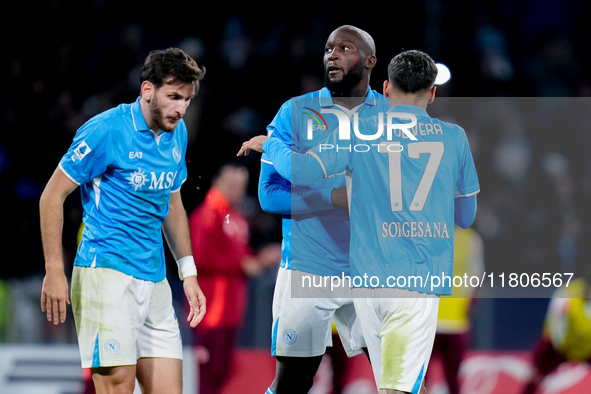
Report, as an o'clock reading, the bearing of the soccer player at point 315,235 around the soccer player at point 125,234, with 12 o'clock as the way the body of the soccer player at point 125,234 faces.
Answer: the soccer player at point 315,235 is roughly at 10 o'clock from the soccer player at point 125,234.

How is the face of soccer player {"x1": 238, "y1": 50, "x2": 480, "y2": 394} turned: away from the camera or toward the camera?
away from the camera

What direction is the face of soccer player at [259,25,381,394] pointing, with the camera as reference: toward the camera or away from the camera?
toward the camera

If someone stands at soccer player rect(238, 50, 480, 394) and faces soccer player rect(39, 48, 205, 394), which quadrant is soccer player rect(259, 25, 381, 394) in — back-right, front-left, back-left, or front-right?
front-right

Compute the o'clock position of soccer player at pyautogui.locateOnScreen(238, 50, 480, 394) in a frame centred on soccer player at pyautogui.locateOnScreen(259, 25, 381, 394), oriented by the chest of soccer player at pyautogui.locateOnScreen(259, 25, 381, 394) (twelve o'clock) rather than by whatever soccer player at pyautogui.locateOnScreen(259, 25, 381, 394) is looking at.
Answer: soccer player at pyautogui.locateOnScreen(238, 50, 480, 394) is roughly at 11 o'clock from soccer player at pyautogui.locateOnScreen(259, 25, 381, 394).

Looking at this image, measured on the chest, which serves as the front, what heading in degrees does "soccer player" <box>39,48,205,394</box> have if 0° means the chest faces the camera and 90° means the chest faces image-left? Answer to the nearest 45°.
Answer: approximately 315°

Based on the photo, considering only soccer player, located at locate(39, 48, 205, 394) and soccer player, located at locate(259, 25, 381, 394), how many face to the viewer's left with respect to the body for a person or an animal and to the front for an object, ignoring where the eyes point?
0

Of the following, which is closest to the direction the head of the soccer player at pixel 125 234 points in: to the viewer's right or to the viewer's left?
to the viewer's right

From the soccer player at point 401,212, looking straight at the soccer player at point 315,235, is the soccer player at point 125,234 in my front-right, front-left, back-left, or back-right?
front-left

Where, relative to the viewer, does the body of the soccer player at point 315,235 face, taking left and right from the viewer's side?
facing the viewer

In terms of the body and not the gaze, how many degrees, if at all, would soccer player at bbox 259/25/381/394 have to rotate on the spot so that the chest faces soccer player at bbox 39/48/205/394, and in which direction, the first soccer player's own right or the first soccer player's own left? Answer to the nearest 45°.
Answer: approximately 45° to the first soccer player's own right

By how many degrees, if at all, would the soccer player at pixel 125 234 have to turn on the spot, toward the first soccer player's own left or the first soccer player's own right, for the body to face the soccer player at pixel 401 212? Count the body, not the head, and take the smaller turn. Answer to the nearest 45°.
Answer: approximately 45° to the first soccer player's own left

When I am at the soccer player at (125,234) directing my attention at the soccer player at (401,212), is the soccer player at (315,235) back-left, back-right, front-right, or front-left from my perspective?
front-left
